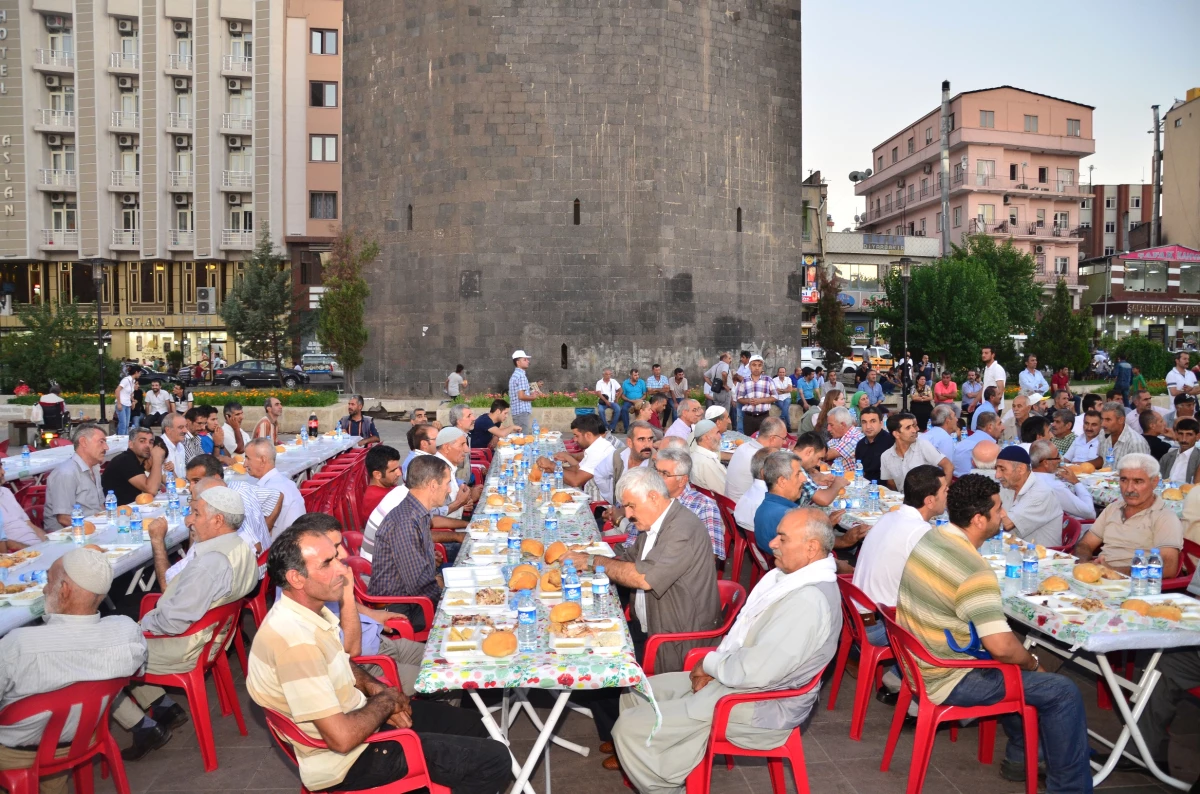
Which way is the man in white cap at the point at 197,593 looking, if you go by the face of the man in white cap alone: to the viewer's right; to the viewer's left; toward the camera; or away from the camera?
to the viewer's left

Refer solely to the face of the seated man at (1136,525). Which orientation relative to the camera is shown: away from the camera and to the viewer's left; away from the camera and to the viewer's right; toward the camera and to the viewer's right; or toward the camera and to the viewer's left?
toward the camera and to the viewer's left

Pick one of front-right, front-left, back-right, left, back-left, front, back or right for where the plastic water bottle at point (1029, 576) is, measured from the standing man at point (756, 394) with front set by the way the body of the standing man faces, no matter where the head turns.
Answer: front

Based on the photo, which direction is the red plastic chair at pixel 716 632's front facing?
to the viewer's left

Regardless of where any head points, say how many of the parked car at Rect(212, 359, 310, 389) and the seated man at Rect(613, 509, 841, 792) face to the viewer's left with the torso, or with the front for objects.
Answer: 1

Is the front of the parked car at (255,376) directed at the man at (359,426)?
no

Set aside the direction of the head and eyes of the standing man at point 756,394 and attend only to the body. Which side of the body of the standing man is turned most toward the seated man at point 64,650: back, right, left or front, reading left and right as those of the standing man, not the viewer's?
front

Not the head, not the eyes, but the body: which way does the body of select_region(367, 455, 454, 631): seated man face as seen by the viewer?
to the viewer's right

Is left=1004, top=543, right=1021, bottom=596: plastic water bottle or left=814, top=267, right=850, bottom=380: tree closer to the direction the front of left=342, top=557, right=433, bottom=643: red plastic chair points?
the plastic water bottle

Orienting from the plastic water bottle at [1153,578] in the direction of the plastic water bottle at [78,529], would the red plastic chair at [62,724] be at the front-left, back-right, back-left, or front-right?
front-left

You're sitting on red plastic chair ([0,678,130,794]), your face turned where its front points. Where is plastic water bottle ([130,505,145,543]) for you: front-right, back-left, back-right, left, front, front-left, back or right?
front-right

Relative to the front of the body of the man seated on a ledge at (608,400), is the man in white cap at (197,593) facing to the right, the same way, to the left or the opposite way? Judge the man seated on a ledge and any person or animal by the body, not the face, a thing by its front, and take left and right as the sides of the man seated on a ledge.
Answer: to the right

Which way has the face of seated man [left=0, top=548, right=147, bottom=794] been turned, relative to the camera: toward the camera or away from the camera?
away from the camera

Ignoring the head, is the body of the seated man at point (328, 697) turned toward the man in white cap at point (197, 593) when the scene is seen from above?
no

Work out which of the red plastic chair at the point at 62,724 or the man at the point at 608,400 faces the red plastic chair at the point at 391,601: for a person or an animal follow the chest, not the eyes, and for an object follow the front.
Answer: the man

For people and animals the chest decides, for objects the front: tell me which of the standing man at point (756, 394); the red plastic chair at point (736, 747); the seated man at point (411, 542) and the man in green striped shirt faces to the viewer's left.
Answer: the red plastic chair

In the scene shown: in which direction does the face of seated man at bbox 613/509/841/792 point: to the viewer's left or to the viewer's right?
to the viewer's left

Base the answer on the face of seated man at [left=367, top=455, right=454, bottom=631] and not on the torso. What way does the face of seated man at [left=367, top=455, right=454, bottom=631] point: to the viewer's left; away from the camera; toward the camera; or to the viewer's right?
to the viewer's right

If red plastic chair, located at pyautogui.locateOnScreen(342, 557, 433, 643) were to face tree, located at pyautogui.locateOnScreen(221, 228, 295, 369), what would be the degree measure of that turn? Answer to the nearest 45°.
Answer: approximately 90° to its left

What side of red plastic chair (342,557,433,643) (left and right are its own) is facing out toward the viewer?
right
